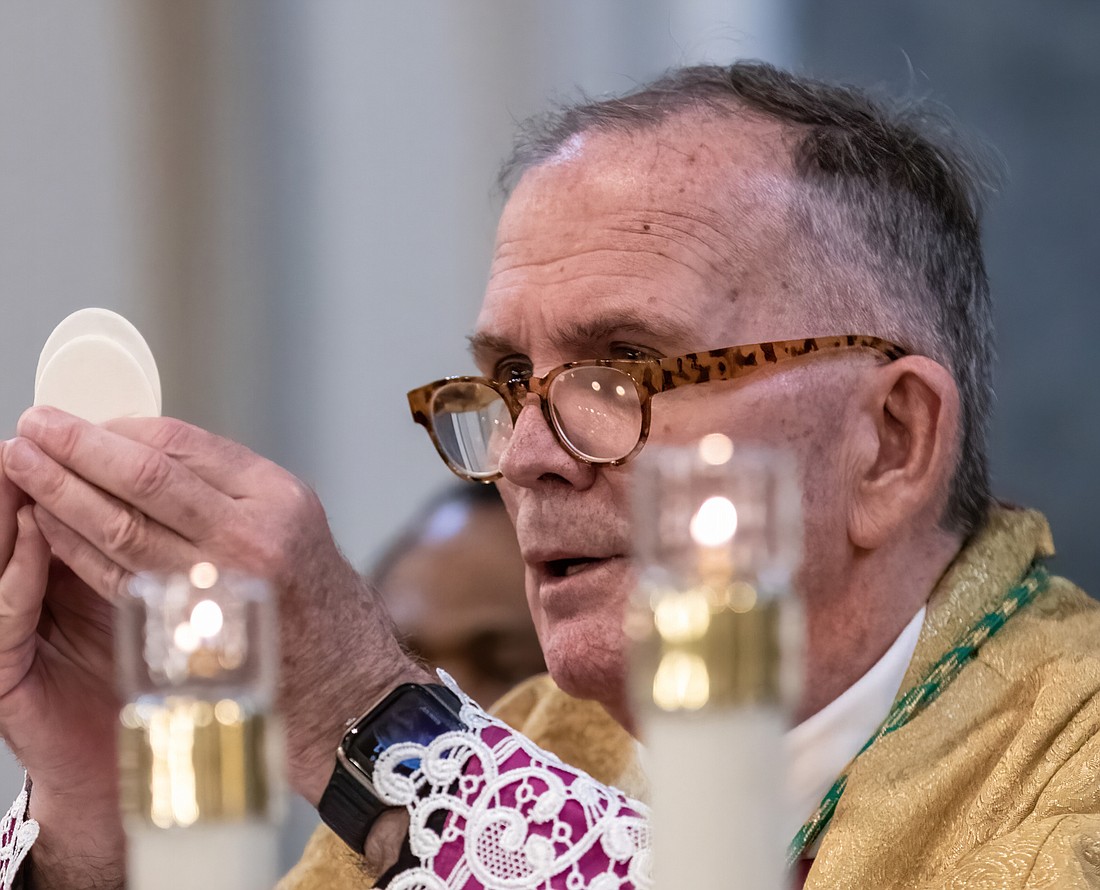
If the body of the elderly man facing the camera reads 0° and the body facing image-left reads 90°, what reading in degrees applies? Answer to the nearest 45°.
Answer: approximately 45°

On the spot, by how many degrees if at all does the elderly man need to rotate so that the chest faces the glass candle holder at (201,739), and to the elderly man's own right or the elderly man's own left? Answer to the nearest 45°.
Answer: approximately 45° to the elderly man's own left

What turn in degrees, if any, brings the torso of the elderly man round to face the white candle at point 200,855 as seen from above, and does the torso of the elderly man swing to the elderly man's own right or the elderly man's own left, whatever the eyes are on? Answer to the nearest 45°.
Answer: approximately 45° to the elderly man's own left

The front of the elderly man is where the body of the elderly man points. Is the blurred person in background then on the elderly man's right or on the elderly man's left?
on the elderly man's right

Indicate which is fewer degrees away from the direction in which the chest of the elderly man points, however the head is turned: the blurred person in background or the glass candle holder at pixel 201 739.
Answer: the glass candle holder
